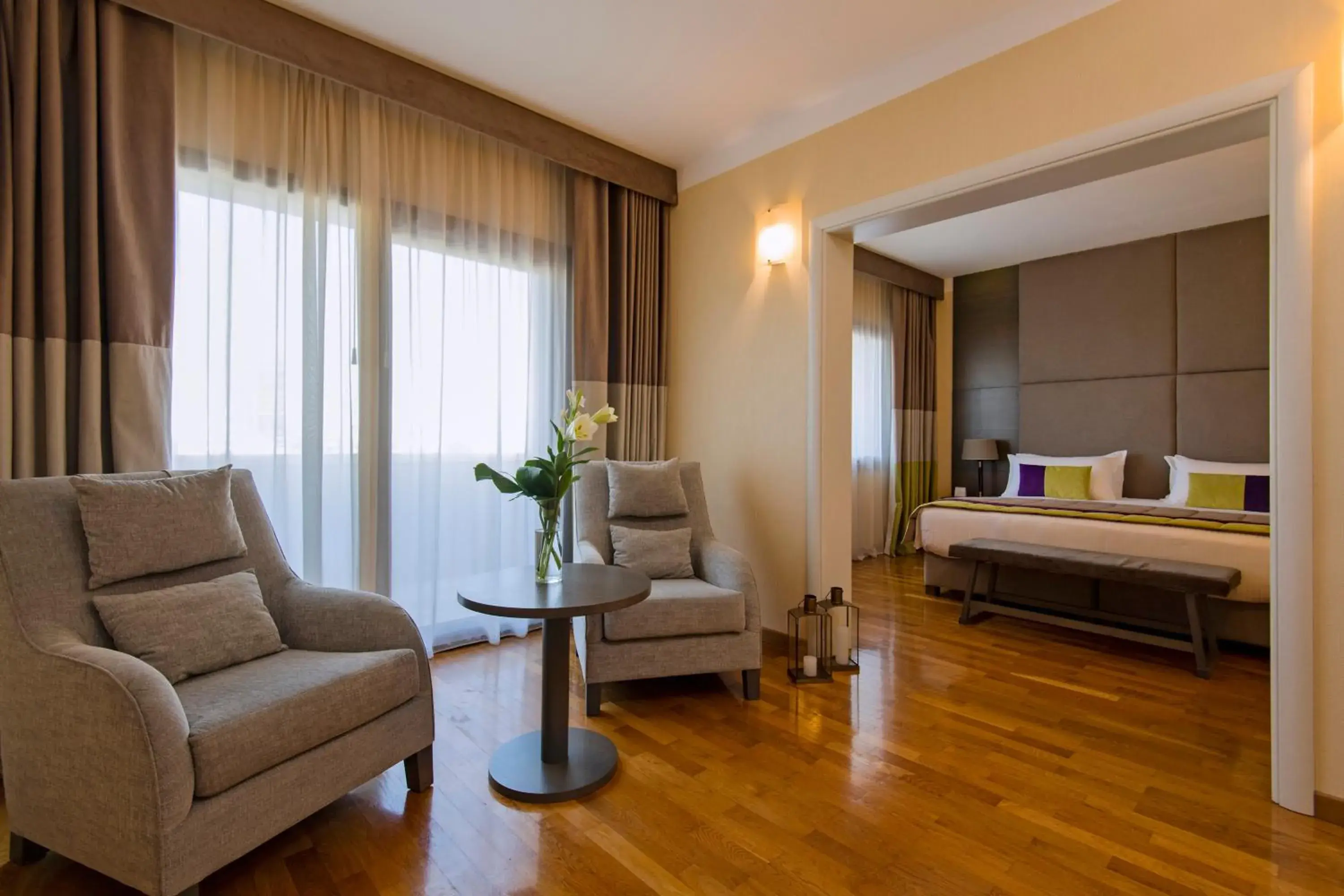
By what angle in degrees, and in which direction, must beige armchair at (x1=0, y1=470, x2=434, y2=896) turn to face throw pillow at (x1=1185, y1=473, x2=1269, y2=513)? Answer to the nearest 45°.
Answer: approximately 45° to its left

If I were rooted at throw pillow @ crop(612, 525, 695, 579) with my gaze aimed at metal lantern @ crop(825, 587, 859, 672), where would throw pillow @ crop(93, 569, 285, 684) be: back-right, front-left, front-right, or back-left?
back-right

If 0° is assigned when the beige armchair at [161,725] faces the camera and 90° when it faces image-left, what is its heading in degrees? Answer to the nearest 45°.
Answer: approximately 315°

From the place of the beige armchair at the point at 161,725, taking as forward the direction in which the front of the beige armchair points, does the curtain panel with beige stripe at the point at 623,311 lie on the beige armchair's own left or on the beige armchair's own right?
on the beige armchair's own left

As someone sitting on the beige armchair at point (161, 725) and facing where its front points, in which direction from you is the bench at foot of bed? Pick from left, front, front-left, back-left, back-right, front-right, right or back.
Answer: front-left

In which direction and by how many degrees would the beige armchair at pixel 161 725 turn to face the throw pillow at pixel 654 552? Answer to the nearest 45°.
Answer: approximately 45° to its left

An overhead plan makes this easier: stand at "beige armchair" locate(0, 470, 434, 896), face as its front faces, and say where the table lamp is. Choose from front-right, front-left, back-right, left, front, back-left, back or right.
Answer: front-left

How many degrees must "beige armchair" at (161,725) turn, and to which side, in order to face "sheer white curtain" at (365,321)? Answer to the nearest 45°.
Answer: approximately 90° to its left

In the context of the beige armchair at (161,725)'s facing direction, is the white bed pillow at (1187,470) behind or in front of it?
in front

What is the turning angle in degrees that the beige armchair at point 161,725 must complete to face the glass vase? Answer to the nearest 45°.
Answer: approximately 45° to its left

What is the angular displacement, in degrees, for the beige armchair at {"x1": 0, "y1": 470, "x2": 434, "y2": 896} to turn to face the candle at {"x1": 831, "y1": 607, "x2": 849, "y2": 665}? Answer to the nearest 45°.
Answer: approximately 45° to its left

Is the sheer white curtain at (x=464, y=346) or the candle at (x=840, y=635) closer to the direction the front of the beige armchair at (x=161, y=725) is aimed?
the candle

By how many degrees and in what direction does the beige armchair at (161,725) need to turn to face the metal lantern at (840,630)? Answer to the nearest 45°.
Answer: approximately 45° to its left
